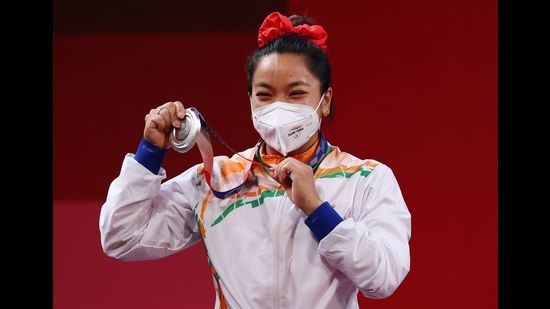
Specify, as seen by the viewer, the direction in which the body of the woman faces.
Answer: toward the camera

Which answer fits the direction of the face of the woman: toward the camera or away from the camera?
toward the camera
